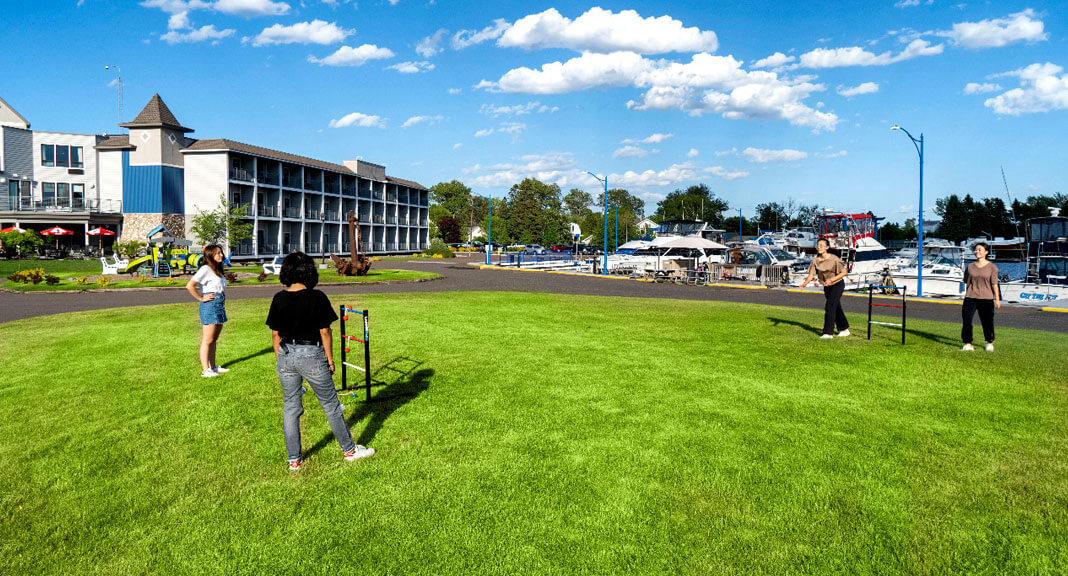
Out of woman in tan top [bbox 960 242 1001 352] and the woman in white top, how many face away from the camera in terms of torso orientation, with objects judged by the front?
0

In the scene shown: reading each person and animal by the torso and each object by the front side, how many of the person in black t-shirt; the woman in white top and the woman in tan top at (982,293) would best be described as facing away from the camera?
1

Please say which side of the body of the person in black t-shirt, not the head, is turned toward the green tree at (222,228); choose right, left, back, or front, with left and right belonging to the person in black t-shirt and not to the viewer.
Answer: front

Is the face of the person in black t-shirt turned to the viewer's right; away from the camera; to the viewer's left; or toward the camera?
away from the camera

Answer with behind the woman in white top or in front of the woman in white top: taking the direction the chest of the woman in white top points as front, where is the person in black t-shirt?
in front

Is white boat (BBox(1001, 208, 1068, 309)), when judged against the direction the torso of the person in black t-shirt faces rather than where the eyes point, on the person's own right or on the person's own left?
on the person's own right

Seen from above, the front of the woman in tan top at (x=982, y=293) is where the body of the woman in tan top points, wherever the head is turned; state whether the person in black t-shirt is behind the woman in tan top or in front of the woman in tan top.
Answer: in front

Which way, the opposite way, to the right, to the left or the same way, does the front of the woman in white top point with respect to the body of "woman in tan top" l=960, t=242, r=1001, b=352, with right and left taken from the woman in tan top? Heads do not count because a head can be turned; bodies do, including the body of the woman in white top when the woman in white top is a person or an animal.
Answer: to the left

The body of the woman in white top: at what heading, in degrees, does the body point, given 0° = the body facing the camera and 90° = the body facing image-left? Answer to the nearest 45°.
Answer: approximately 315°

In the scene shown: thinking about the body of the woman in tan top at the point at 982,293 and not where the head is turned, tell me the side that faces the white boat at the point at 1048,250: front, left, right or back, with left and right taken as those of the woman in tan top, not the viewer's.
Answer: back

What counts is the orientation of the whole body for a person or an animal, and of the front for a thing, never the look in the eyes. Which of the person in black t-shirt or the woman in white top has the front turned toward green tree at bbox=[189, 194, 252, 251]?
the person in black t-shirt

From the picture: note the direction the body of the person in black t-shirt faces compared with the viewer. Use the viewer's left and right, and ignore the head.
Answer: facing away from the viewer
